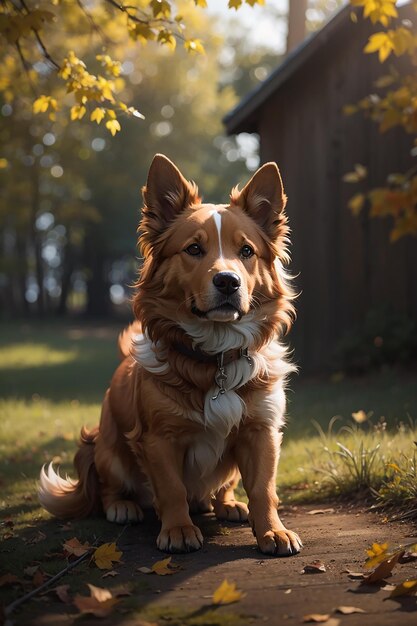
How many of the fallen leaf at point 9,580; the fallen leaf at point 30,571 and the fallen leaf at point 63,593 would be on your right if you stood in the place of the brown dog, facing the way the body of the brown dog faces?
3

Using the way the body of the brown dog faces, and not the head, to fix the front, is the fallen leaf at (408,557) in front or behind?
in front

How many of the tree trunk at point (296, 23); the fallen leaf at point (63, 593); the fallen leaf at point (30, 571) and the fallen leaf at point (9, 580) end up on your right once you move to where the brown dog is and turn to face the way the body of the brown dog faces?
3

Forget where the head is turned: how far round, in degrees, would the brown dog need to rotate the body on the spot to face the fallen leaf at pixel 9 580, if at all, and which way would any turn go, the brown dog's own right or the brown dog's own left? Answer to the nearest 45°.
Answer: approximately 90° to the brown dog's own right

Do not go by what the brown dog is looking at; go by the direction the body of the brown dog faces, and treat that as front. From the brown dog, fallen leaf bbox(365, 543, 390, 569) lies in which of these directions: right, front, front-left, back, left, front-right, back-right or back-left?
front

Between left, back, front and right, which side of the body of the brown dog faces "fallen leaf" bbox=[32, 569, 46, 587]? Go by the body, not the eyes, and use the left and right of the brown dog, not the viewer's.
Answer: right

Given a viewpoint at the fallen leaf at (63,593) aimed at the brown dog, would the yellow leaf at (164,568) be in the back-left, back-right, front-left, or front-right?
front-right

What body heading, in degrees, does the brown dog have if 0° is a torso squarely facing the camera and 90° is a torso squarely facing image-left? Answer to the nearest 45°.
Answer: approximately 315°

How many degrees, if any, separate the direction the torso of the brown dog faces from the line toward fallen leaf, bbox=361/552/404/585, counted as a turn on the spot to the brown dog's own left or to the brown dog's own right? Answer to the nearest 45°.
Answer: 0° — it already faces it

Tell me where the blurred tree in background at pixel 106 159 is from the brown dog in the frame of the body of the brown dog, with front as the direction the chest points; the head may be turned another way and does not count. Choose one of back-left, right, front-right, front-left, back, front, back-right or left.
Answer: back-left
